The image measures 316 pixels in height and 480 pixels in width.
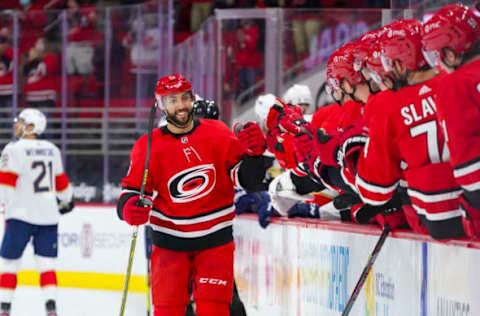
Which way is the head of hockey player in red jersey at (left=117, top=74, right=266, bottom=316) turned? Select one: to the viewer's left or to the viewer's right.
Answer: to the viewer's right

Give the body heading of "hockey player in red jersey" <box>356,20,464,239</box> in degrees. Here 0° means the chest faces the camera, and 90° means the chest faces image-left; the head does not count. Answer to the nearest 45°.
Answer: approximately 135°

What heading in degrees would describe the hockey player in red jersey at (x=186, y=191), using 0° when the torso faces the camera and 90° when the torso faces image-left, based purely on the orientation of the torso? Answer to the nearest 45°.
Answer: approximately 0°

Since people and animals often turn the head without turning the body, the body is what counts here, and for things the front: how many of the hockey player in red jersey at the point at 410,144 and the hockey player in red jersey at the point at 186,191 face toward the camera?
1
